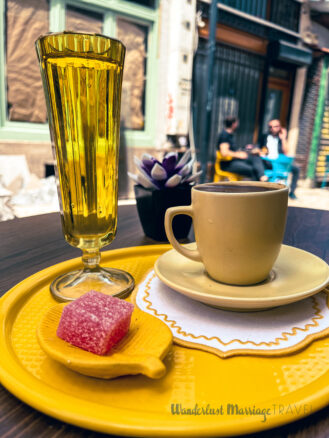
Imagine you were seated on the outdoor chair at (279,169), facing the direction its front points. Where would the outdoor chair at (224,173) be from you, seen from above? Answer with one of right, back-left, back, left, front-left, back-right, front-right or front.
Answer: front

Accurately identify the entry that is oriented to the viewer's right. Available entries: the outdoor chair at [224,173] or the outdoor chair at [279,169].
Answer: the outdoor chair at [224,173]

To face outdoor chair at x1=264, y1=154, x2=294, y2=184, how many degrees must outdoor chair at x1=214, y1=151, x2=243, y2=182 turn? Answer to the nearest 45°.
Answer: approximately 45° to its left

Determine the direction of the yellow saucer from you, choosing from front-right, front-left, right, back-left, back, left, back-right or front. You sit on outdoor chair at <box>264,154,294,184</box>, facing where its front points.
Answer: front-left

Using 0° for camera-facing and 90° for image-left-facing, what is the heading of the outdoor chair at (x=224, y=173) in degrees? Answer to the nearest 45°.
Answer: approximately 270°

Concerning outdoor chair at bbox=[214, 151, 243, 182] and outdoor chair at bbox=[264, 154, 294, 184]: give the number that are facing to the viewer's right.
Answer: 1

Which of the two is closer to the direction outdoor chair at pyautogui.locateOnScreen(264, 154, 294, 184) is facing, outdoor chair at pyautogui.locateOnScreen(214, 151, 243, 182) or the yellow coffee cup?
the outdoor chair

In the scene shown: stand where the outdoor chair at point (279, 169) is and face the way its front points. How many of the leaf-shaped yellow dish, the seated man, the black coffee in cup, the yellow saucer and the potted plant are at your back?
0

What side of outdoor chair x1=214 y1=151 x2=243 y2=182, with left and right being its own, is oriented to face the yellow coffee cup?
right

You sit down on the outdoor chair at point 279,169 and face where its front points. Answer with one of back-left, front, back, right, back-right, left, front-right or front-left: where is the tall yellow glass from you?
front-left

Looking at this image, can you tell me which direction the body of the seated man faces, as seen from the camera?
to the viewer's right

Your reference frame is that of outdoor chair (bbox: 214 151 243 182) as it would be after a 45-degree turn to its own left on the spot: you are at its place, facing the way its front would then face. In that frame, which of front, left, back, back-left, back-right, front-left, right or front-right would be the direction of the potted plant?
back-right

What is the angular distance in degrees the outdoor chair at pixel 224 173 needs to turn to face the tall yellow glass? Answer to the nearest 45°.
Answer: approximately 90° to its right

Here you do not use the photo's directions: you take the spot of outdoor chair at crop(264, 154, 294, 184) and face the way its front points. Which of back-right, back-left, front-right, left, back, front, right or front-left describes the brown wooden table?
front-left

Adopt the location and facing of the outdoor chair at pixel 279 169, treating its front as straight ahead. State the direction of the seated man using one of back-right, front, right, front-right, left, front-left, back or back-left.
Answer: front

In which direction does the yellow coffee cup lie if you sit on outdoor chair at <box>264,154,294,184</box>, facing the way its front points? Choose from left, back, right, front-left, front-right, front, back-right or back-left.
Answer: front-left

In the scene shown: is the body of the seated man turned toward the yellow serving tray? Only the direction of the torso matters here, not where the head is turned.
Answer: no

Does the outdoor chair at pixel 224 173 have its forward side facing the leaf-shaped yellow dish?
no

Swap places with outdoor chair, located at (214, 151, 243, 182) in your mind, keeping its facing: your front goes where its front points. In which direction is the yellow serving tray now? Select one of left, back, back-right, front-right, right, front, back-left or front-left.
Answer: right

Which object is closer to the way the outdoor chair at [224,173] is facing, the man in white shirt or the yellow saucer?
the man in white shirt
